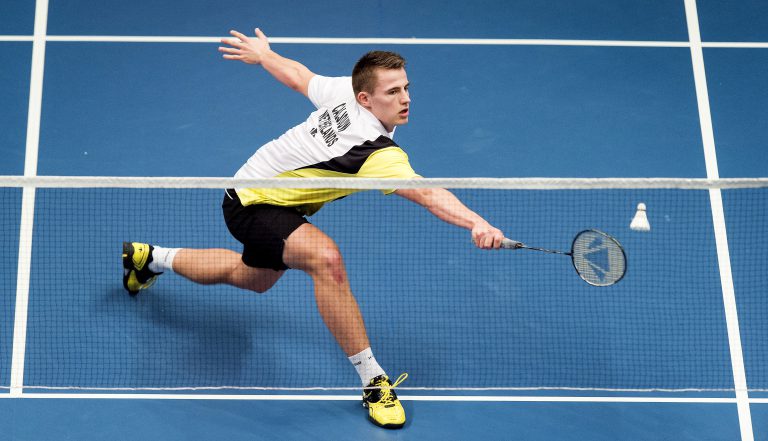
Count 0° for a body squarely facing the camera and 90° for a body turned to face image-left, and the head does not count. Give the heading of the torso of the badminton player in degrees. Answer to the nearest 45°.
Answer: approximately 315°
